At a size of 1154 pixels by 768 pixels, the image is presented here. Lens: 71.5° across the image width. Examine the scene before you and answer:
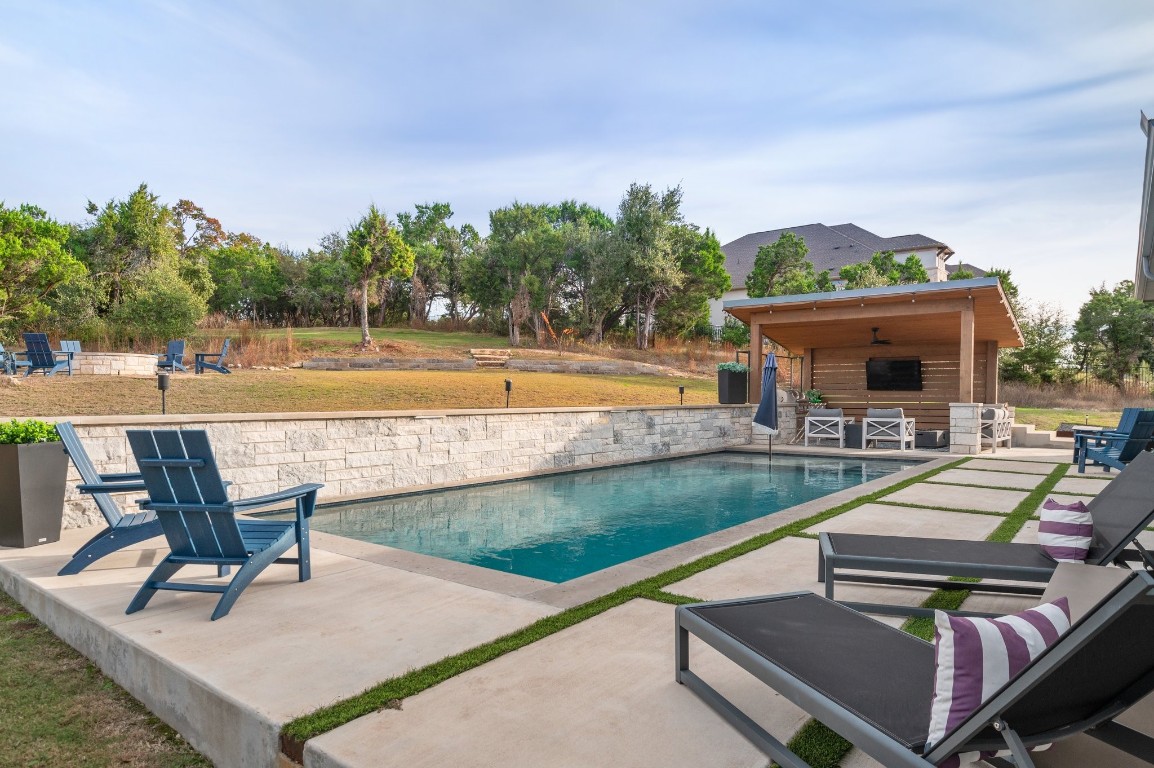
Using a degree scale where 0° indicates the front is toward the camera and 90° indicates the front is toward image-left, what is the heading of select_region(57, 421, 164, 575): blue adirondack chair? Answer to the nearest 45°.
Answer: approximately 270°

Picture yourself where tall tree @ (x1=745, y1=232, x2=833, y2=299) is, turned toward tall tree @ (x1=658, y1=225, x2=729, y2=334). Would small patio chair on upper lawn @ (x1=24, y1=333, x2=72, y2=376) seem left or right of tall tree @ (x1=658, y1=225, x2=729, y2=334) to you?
left

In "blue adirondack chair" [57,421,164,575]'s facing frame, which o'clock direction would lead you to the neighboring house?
The neighboring house is roughly at 11 o'clock from the blue adirondack chair.

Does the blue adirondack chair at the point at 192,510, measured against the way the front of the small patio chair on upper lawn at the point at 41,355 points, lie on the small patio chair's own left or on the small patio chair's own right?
on the small patio chair's own right

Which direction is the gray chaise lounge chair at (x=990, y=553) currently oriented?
to the viewer's left
